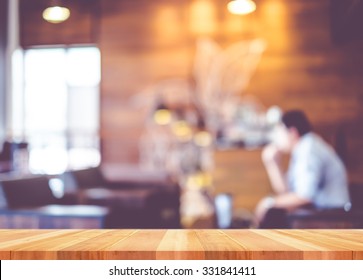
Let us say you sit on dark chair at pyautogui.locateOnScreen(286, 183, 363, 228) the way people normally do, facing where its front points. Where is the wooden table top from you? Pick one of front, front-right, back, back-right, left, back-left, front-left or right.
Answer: left

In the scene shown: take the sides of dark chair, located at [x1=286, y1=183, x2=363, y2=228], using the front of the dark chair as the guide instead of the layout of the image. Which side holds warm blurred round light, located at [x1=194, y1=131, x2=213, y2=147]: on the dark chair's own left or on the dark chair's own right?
on the dark chair's own right

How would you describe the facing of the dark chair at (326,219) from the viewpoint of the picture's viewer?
facing to the left of the viewer

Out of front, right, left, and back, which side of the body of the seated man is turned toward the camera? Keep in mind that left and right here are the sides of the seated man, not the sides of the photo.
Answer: left

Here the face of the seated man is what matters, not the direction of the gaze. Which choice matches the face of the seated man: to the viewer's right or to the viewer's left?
to the viewer's left
